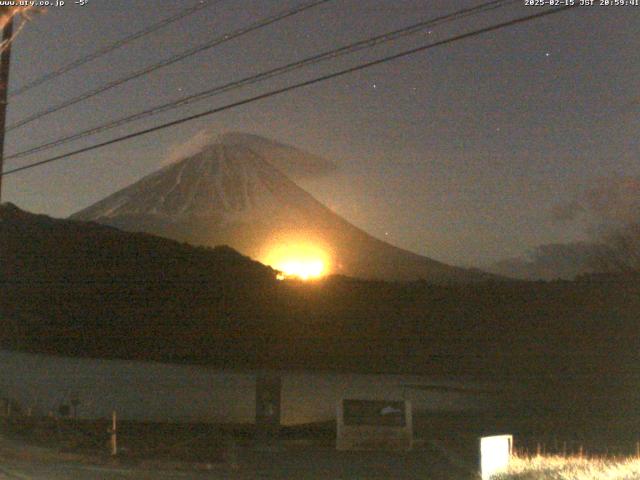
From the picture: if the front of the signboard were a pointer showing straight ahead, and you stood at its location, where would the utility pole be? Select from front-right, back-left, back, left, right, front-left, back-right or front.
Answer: right

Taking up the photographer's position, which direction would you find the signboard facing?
facing the viewer

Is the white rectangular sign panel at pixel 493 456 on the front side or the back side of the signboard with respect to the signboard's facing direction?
on the front side

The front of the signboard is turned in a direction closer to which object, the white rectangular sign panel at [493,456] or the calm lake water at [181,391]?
the white rectangular sign panel
